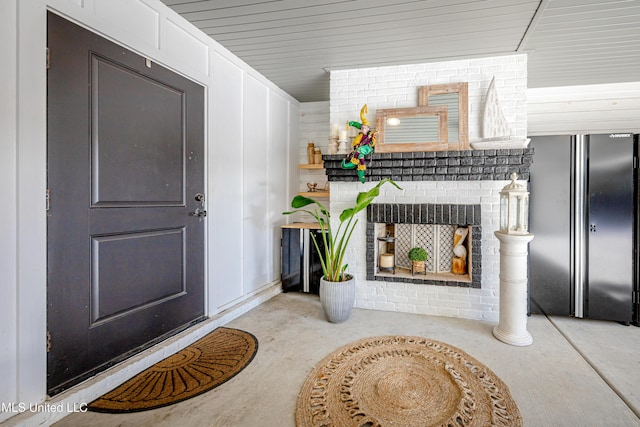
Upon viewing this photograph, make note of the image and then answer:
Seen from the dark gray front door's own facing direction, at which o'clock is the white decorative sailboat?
The white decorative sailboat is roughly at 11 o'clock from the dark gray front door.

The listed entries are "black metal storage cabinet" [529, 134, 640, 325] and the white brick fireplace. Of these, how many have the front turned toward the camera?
2

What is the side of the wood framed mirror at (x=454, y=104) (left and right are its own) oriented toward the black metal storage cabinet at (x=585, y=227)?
left

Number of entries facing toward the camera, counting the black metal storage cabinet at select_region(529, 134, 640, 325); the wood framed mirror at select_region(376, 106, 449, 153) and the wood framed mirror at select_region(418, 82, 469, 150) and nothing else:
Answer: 3

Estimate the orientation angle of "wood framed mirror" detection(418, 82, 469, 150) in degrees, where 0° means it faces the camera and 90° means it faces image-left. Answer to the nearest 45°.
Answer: approximately 0°

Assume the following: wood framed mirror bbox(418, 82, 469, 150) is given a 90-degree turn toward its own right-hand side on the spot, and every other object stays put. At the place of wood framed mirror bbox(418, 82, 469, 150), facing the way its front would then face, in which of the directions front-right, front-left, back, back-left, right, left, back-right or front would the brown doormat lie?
front-left

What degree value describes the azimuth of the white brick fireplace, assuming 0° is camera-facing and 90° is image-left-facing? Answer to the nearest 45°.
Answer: approximately 0°

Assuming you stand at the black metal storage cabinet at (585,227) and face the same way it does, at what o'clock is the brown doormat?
The brown doormat is roughly at 1 o'clock from the black metal storage cabinet.

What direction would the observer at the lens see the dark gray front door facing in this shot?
facing the viewer and to the right of the viewer
